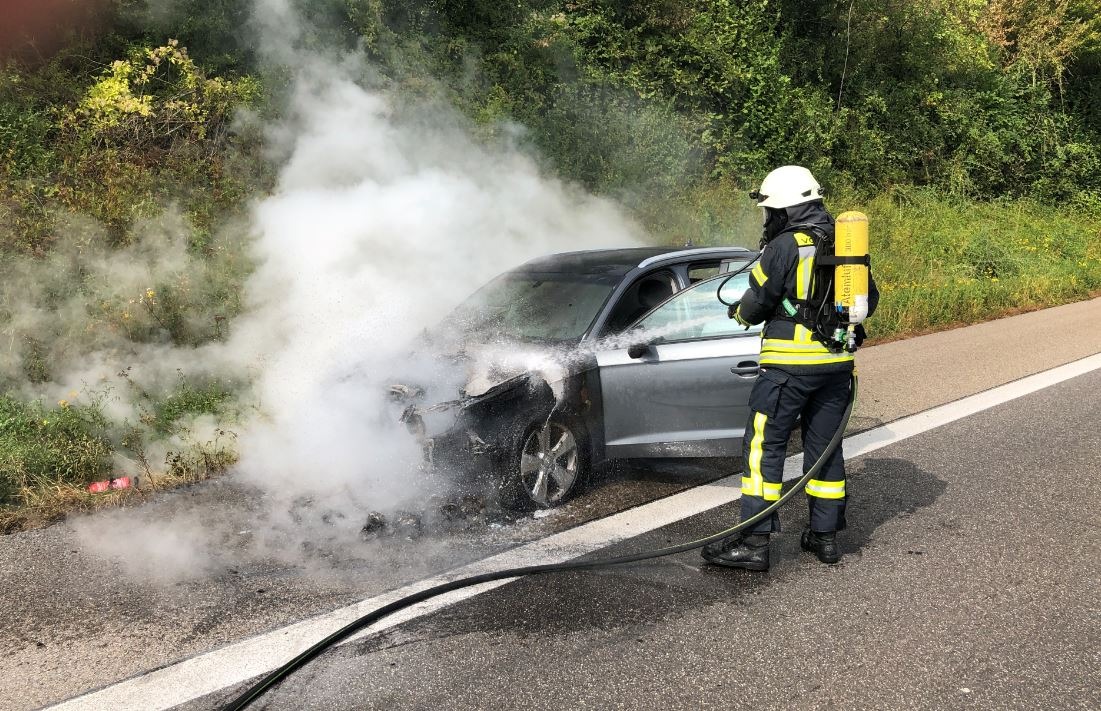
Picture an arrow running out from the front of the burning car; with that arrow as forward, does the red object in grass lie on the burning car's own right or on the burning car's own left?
on the burning car's own right

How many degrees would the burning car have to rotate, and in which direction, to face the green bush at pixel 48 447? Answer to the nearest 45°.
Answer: approximately 45° to its right

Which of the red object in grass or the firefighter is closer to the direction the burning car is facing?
the red object in grass

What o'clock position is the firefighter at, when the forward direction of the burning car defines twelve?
The firefighter is roughly at 9 o'clock from the burning car.

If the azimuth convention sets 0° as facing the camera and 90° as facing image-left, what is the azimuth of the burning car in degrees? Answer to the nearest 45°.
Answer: approximately 45°

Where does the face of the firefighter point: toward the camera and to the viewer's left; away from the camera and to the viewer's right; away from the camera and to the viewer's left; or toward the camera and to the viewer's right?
away from the camera and to the viewer's left

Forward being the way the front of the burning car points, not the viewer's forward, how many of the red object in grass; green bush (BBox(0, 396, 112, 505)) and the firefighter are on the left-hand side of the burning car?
1
